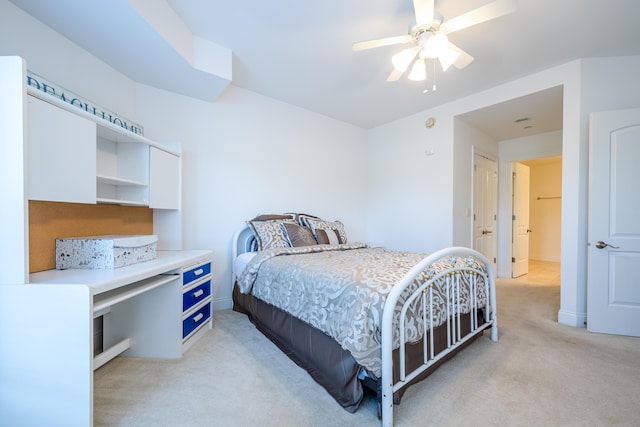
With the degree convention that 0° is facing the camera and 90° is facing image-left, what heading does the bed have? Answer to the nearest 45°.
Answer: approximately 315°

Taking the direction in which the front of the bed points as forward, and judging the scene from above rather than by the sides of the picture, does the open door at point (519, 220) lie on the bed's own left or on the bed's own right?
on the bed's own left

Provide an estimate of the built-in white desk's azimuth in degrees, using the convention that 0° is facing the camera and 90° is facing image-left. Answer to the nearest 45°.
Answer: approximately 315°

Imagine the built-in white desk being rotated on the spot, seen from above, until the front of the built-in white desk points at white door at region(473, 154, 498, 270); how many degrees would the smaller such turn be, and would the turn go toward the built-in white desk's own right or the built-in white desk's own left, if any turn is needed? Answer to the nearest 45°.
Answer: approximately 45° to the built-in white desk's own left

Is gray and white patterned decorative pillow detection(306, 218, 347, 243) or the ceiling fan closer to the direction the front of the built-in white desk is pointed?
the ceiling fan

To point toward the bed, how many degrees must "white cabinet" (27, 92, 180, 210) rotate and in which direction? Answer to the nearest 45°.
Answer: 0° — it already faces it

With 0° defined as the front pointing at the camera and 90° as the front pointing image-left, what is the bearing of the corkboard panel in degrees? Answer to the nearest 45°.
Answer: approximately 315°

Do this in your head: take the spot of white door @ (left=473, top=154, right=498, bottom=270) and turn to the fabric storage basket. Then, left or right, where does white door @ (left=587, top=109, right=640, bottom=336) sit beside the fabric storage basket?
left
